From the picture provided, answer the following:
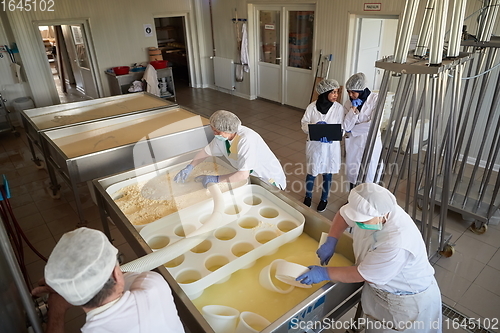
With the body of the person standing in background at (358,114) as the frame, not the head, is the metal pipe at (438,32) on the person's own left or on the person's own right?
on the person's own left

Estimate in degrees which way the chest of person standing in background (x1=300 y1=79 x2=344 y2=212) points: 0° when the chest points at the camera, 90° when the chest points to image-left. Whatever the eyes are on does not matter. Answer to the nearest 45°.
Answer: approximately 0°

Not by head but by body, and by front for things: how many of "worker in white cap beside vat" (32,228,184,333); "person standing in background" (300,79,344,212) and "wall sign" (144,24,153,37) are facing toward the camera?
2

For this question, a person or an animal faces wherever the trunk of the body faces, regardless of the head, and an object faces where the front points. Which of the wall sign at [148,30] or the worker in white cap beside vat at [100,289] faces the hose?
the wall sign

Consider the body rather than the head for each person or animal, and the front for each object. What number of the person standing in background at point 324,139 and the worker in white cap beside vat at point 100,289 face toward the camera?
1

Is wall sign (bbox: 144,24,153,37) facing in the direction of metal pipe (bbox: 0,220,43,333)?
yes
